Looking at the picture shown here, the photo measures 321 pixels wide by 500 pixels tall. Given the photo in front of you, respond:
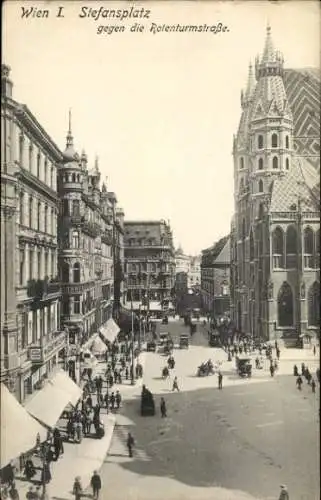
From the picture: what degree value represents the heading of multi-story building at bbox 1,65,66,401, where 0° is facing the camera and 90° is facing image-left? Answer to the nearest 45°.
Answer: approximately 270°

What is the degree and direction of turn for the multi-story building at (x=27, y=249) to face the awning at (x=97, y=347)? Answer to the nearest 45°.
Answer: approximately 90° to its left

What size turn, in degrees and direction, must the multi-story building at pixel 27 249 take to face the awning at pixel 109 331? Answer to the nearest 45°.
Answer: approximately 90° to its left

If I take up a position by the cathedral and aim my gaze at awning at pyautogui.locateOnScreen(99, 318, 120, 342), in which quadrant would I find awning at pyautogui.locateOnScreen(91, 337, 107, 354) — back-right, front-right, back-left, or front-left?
front-left

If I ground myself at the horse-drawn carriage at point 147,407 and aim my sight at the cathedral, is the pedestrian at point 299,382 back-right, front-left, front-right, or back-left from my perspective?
front-right

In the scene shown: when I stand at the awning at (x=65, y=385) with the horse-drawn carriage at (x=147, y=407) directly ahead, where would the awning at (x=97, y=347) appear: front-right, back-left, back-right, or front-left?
front-left

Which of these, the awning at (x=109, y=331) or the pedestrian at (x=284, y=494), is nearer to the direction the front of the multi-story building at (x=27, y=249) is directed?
the pedestrian

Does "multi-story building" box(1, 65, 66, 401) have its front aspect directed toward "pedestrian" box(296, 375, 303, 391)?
yes

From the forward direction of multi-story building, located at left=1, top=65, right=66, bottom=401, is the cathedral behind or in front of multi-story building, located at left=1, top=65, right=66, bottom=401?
in front

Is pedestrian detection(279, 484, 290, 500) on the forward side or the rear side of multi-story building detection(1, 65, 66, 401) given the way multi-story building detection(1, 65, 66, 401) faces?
on the forward side
